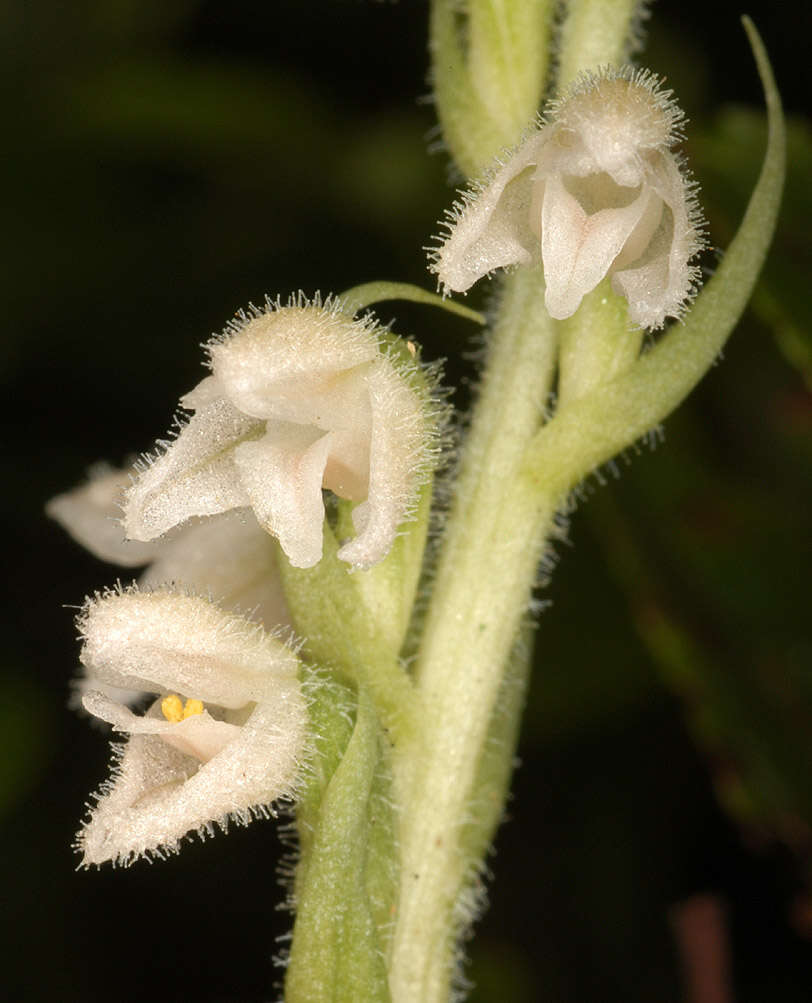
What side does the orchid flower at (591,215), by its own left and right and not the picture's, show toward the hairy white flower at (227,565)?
right

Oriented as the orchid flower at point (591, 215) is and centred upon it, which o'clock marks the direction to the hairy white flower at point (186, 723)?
The hairy white flower is roughly at 3 o'clock from the orchid flower.

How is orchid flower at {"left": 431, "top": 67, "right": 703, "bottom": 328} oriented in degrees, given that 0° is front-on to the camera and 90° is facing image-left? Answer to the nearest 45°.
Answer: approximately 0°
